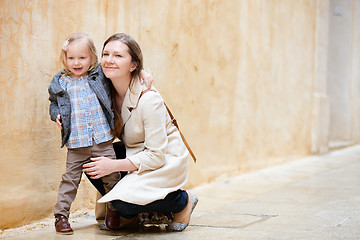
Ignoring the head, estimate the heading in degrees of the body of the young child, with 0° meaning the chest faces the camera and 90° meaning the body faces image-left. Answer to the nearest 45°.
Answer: approximately 0°
